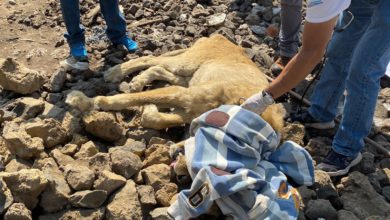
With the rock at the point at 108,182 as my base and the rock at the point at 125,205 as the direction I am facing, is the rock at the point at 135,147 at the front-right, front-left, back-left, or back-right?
back-left
